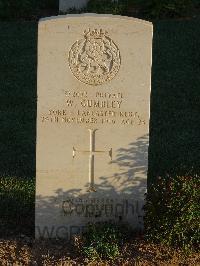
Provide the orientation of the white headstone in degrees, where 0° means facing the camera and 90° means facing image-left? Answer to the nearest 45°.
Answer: approximately 0°
